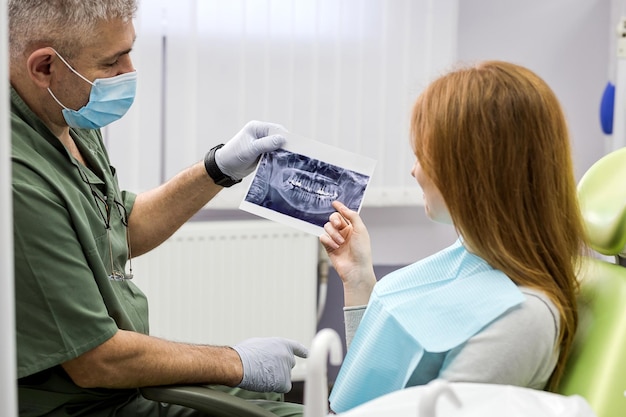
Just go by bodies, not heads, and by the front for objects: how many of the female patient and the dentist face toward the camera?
0

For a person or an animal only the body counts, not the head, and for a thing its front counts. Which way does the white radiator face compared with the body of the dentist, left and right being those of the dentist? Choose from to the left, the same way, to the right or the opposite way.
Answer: to the right

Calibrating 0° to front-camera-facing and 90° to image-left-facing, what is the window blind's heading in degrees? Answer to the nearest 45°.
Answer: approximately 0°

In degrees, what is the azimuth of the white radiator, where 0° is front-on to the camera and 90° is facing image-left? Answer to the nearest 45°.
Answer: approximately 0°

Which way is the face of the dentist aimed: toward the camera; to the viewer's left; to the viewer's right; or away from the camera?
to the viewer's right

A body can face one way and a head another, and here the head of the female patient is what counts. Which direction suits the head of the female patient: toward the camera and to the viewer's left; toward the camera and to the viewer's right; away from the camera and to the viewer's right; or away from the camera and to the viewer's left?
away from the camera and to the viewer's left

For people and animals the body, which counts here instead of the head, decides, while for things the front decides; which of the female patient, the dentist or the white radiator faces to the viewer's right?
the dentist

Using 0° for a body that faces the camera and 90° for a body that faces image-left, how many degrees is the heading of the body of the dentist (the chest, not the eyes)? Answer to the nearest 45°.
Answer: approximately 270°

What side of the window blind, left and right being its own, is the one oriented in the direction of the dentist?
front

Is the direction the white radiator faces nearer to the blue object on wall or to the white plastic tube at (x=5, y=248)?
the white plastic tube

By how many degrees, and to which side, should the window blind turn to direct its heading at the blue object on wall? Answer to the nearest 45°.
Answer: approximately 90° to its left
